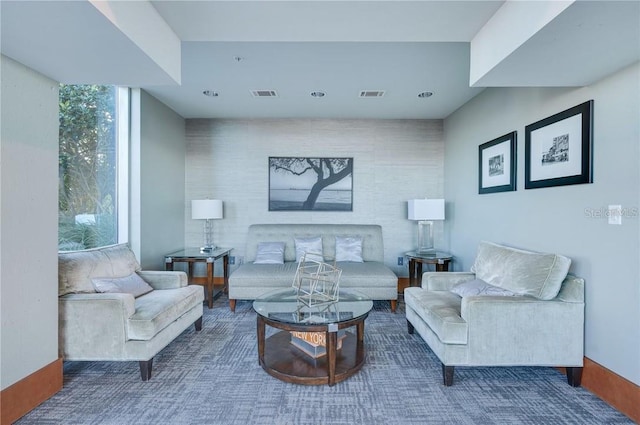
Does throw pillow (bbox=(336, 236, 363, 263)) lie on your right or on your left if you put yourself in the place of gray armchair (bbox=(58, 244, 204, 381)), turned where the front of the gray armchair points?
on your left

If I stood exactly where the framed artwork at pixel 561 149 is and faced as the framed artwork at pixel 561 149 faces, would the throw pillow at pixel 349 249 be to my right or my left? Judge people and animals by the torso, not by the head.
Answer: on my right

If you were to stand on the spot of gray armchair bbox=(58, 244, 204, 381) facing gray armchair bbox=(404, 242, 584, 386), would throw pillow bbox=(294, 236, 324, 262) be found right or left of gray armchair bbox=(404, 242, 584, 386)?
left

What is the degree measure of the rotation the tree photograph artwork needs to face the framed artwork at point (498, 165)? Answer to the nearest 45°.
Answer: approximately 45° to its left

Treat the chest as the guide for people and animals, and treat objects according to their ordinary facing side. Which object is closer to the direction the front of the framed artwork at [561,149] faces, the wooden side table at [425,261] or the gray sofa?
the gray sofa

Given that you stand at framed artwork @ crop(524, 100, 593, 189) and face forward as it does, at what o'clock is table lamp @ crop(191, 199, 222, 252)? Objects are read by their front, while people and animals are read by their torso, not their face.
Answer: The table lamp is roughly at 1 o'clock from the framed artwork.

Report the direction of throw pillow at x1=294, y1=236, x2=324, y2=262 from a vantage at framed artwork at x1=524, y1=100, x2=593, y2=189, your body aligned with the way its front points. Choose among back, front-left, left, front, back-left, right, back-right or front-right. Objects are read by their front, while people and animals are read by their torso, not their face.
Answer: front-right

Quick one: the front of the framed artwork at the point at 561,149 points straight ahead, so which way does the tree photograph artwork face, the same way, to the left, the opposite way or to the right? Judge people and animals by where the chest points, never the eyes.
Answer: to the left

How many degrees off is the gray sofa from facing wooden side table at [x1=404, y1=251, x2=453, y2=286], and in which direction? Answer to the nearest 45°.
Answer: approximately 90° to its left

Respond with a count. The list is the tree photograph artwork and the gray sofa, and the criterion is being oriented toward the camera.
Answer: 2

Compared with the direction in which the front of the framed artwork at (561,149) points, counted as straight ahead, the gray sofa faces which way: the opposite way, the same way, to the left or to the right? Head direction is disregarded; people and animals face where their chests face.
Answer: to the left
